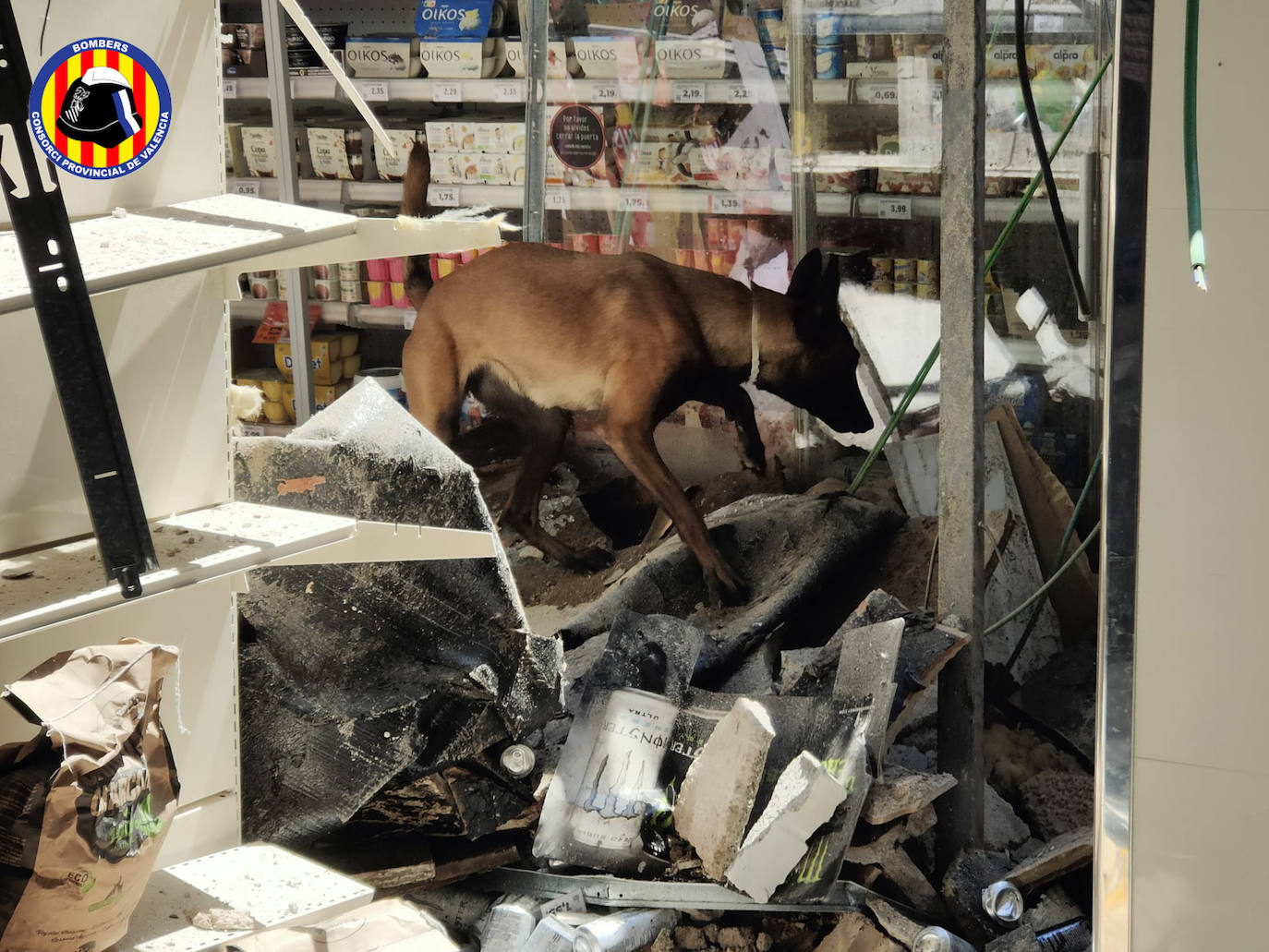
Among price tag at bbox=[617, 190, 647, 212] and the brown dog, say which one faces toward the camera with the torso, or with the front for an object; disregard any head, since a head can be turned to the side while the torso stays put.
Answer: the price tag

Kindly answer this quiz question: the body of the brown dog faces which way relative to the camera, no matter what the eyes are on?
to the viewer's right

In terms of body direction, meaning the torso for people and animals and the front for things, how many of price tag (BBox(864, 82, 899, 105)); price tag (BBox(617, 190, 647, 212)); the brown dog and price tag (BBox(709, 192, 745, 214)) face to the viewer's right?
1

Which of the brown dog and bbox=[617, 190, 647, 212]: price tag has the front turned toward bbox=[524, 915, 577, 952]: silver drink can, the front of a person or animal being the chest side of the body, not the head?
the price tag

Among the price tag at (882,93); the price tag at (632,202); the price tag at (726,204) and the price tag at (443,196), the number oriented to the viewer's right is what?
0

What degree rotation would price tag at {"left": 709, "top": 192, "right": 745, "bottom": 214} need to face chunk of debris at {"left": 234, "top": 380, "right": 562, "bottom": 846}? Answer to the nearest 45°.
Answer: approximately 45° to its right

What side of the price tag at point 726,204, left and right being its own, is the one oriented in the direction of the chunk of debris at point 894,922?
front

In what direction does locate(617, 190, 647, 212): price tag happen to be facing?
toward the camera

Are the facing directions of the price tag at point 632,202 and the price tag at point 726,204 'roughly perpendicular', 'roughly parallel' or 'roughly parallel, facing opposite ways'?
roughly parallel

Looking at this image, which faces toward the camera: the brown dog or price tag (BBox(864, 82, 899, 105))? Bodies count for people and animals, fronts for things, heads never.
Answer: the price tag

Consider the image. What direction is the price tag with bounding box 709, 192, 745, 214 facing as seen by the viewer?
toward the camera

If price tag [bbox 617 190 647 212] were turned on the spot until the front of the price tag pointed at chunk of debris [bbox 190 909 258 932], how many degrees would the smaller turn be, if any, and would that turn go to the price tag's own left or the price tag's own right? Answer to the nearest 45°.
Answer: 0° — it already faces it

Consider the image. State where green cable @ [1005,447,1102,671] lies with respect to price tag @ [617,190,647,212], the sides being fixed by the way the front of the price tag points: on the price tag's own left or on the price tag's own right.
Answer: on the price tag's own left

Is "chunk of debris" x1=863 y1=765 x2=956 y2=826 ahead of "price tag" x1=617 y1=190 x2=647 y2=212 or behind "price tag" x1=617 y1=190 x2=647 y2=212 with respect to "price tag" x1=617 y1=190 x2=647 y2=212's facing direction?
ahead

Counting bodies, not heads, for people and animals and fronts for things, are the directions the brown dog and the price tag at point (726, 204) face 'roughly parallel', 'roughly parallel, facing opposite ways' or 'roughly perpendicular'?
roughly perpendicular

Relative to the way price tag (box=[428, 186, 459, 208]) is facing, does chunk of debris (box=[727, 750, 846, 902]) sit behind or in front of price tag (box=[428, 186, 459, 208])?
in front

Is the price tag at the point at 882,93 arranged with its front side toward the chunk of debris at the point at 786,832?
yes
